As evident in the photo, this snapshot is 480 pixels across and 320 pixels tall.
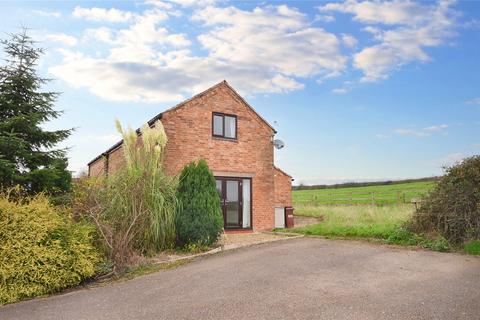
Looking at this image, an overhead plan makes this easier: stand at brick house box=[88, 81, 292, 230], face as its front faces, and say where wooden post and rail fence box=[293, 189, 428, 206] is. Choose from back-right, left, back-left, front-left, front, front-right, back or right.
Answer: back-left

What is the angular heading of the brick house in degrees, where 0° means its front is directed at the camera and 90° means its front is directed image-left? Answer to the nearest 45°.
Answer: approximately 0°

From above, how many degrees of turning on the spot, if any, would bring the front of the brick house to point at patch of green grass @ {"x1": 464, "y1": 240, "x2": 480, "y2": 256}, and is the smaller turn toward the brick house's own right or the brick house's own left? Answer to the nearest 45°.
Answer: approximately 45° to the brick house's own left
